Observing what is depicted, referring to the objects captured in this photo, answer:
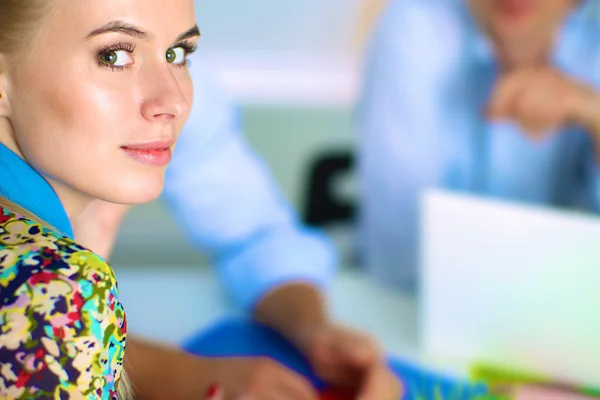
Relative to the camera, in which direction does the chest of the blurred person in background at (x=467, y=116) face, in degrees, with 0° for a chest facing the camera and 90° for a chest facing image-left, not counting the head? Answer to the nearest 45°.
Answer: approximately 0°

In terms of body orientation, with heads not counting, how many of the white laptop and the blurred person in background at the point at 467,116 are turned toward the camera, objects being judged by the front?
1
